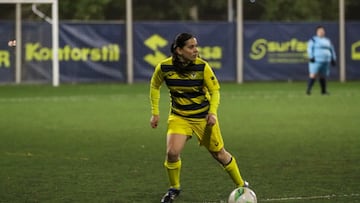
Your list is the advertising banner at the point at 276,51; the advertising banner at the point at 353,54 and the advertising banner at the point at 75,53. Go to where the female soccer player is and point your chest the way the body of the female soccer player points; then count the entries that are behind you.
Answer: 3

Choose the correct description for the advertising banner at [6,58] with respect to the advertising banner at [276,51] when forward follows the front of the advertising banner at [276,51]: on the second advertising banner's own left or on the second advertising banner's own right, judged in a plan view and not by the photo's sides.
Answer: on the second advertising banner's own right

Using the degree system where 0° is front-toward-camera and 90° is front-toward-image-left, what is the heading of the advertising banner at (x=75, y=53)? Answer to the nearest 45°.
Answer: approximately 0°

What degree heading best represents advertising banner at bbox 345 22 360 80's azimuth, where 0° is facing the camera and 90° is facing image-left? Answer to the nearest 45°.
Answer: approximately 0°

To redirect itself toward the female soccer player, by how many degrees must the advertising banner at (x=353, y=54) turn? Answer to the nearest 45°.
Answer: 0° — it already faces them

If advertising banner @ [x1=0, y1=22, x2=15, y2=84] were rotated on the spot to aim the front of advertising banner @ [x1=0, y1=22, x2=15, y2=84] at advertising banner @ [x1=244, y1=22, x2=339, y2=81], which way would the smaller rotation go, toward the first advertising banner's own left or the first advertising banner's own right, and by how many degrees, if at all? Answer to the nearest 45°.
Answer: approximately 90° to the first advertising banner's own left
